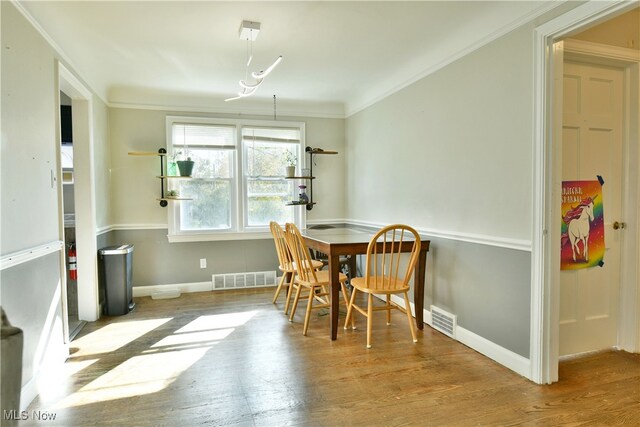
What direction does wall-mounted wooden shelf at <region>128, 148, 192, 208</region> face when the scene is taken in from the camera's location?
facing the viewer

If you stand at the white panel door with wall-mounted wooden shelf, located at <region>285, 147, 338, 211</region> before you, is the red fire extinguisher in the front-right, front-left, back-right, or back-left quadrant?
front-left

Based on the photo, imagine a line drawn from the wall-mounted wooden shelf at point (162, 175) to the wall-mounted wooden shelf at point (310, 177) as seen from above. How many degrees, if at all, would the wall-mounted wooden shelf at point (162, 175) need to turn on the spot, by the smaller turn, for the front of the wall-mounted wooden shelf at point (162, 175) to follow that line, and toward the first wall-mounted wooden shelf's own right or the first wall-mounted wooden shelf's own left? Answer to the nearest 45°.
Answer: approximately 90° to the first wall-mounted wooden shelf's own left

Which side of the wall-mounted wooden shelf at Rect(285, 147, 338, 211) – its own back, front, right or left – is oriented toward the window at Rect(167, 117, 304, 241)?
right

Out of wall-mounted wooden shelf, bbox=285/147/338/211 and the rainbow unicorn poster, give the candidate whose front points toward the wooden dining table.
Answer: the wall-mounted wooden shelf

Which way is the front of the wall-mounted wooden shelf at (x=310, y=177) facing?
toward the camera

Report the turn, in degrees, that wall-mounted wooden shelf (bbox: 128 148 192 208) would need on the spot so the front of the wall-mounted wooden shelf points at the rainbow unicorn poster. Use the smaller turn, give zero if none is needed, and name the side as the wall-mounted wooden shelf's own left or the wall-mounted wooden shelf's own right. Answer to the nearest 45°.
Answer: approximately 45° to the wall-mounted wooden shelf's own left

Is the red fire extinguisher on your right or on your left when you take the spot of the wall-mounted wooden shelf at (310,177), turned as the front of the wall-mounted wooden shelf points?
on your right

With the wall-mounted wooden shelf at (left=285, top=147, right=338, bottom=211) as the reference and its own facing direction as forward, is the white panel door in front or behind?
in front

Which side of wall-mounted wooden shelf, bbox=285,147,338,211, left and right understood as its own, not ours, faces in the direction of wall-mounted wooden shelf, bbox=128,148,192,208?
right

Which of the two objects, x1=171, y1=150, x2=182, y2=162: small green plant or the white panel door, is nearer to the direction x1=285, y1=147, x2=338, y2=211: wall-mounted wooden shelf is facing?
the white panel door

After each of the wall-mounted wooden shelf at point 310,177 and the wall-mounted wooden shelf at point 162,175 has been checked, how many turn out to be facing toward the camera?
2
